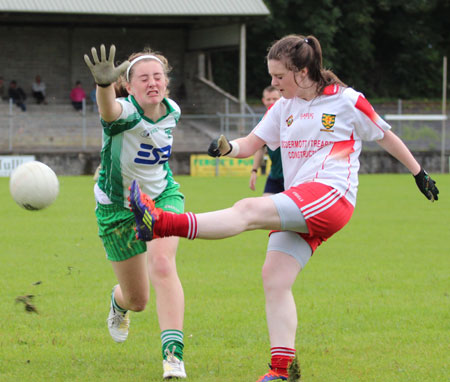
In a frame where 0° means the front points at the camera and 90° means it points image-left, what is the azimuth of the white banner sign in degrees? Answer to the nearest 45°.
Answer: approximately 0°

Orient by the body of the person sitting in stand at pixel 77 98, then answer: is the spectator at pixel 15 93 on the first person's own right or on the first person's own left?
on the first person's own right

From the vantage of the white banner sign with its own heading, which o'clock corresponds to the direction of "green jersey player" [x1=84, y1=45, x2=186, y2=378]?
The green jersey player is roughly at 12 o'clock from the white banner sign.

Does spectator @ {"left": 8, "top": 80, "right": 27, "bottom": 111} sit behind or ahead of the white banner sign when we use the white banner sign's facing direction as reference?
behind

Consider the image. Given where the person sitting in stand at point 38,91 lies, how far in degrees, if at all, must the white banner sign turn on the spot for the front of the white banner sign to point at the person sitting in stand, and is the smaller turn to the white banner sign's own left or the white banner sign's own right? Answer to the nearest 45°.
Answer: approximately 180°

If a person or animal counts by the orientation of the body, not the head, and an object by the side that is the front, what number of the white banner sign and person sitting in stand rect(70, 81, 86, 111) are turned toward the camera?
2

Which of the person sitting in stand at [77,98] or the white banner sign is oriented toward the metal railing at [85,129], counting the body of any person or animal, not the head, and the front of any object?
the person sitting in stand

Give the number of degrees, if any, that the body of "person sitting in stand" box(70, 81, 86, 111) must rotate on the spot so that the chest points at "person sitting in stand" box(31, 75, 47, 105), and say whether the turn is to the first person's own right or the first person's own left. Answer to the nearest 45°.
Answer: approximately 135° to the first person's own right
